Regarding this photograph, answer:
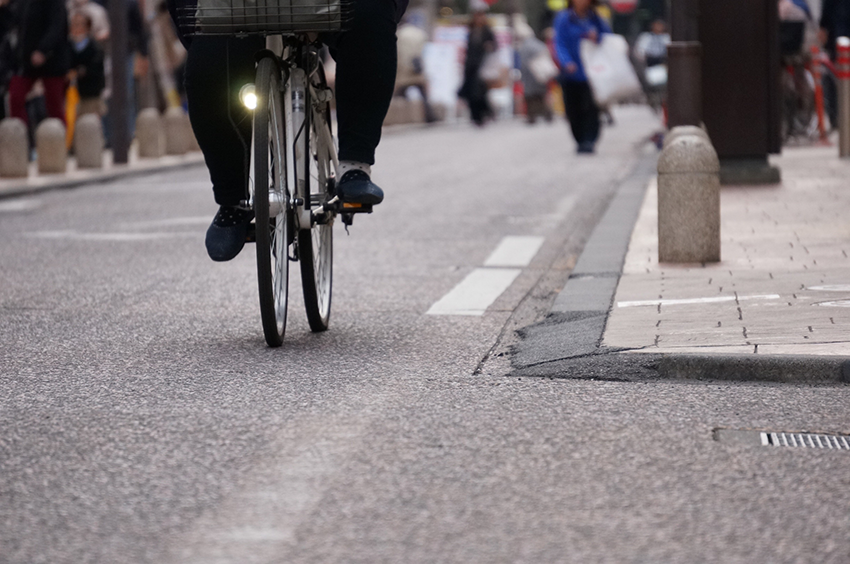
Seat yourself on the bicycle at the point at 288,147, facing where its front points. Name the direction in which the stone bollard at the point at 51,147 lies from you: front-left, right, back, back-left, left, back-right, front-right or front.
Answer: back

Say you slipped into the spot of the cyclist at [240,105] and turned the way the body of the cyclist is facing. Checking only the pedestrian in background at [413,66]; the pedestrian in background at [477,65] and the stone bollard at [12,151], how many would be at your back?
3

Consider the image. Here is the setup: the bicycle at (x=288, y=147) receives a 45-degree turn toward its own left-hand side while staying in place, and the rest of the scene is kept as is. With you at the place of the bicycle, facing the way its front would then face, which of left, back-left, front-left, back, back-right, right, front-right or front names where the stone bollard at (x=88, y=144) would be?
back-left

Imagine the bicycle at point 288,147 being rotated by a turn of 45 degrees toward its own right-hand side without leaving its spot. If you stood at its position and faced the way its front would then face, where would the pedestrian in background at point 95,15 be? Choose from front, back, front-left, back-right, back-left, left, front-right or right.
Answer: back-right

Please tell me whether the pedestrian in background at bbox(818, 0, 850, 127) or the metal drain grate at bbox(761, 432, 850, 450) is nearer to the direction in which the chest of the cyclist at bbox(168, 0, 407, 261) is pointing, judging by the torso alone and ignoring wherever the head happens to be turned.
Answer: the metal drain grate

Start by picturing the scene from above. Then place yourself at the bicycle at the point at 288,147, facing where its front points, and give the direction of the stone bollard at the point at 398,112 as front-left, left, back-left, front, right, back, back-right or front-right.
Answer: back

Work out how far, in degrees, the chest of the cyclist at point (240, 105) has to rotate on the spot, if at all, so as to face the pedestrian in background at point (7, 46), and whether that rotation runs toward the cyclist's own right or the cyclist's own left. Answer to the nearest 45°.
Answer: approximately 180°
